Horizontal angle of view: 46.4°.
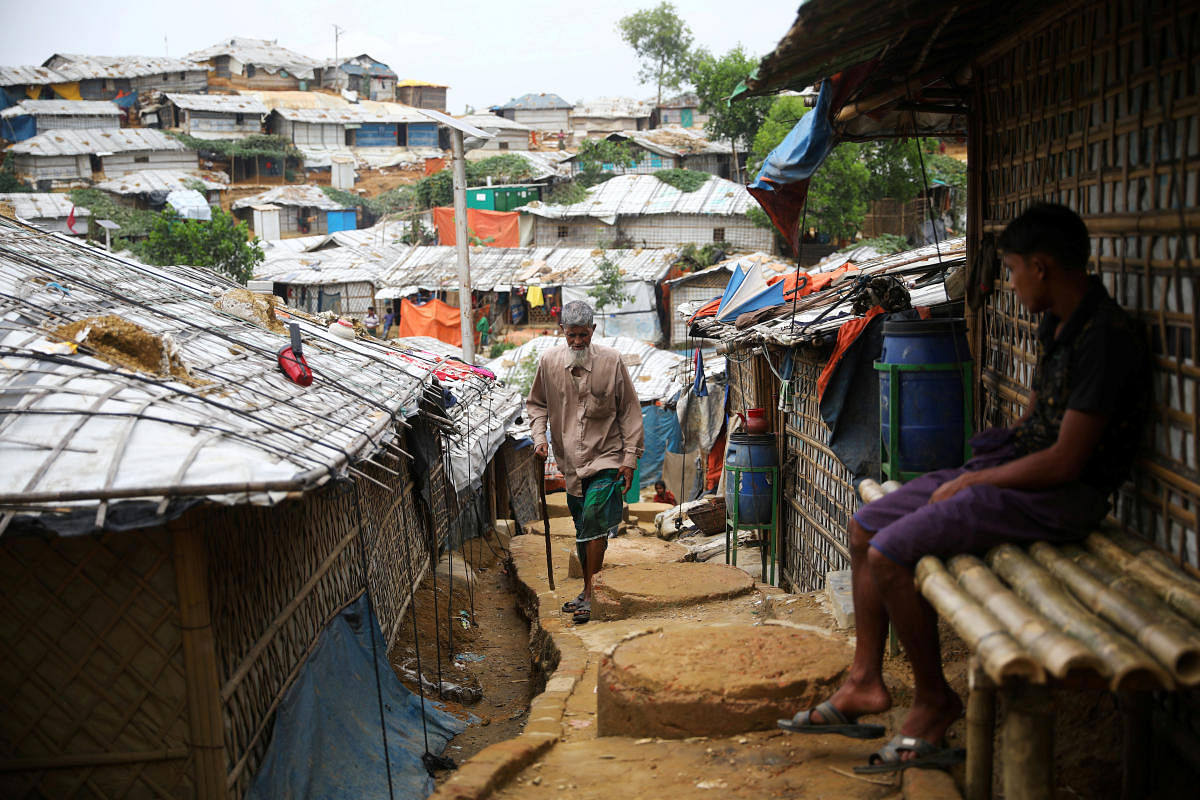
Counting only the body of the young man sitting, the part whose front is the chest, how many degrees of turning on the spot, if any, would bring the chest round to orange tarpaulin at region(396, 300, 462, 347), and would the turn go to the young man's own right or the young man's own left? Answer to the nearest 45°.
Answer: approximately 45° to the young man's own right

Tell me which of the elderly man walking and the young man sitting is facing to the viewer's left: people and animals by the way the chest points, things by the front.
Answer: the young man sitting

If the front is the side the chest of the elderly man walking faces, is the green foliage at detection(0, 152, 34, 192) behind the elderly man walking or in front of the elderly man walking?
behind

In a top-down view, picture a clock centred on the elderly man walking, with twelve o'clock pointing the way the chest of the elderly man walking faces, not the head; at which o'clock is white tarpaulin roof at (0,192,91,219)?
The white tarpaulin roof is roughly at 5 o'clock from the elderly man walking.

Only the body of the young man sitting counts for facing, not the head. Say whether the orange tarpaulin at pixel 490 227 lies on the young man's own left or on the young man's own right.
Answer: on the young man's own right

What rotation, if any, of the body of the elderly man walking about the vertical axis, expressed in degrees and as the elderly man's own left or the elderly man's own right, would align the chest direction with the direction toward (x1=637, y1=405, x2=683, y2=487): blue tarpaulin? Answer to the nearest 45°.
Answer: approximately 180°

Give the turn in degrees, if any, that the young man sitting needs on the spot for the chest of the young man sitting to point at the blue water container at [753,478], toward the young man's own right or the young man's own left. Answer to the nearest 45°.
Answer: approximately 90° to the young man's own right

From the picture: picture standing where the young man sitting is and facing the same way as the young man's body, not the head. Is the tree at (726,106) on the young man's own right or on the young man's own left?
on the young man's own right

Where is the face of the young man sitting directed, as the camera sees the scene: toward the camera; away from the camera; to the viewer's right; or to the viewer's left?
to the viewer's left

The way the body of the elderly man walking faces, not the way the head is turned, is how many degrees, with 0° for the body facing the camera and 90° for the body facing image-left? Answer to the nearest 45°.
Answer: approximately 0°

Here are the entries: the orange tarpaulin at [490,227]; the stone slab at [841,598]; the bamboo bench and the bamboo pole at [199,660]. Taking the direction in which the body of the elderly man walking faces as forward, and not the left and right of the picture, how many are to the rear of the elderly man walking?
1

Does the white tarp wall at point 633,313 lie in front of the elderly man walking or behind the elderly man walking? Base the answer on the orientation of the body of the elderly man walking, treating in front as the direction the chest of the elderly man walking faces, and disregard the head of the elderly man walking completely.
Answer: behind

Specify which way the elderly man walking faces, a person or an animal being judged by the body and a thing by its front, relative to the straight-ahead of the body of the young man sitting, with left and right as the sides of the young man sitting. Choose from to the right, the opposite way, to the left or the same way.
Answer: to the left

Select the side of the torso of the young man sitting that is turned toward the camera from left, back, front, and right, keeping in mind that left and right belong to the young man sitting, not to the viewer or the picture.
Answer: left

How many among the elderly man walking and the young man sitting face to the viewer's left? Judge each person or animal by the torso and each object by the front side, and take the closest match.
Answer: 1
